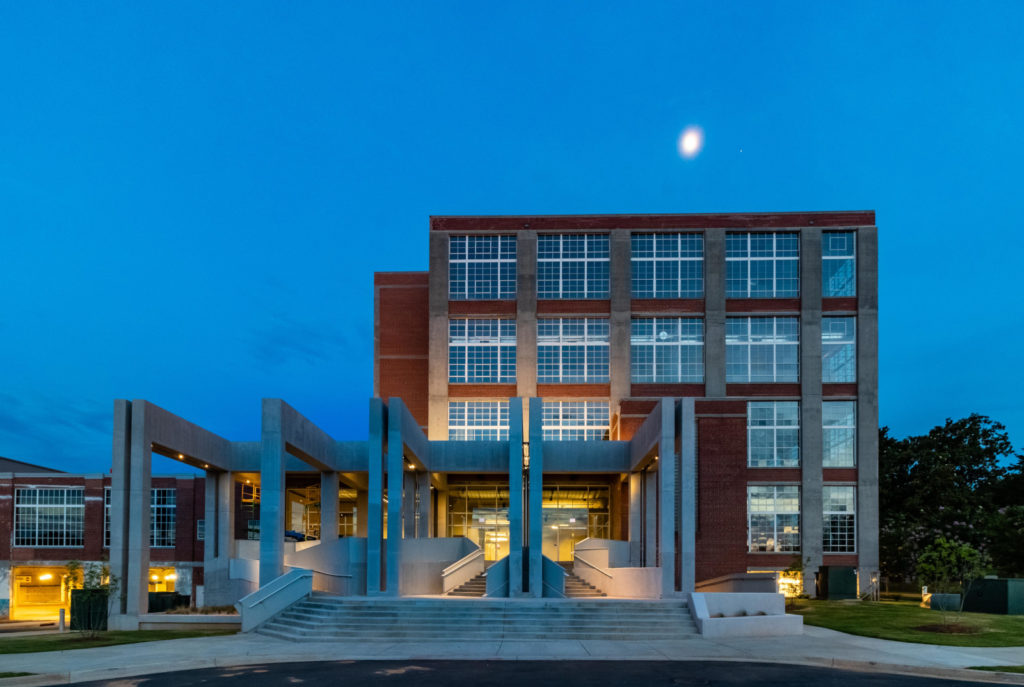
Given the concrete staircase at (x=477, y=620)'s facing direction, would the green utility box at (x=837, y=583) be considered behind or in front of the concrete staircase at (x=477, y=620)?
behind

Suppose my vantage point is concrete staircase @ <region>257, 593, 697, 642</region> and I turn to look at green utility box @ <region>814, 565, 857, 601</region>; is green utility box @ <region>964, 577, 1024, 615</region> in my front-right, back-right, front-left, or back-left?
front-right

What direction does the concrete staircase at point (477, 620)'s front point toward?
toward the camera
